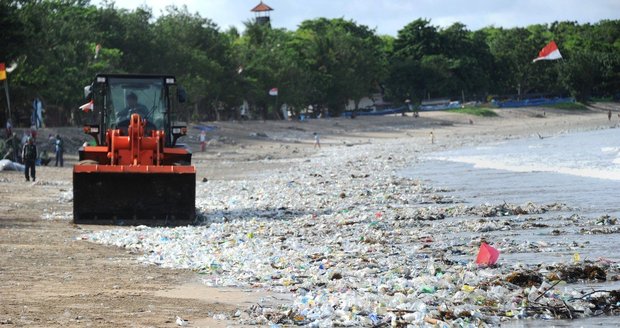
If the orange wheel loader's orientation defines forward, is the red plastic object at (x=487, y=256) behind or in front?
in front

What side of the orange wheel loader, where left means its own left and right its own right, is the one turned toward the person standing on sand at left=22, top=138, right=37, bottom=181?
back

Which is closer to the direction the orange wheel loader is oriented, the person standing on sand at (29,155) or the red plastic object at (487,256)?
the red plastic object

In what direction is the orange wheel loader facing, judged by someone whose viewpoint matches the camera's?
facing the viewer
